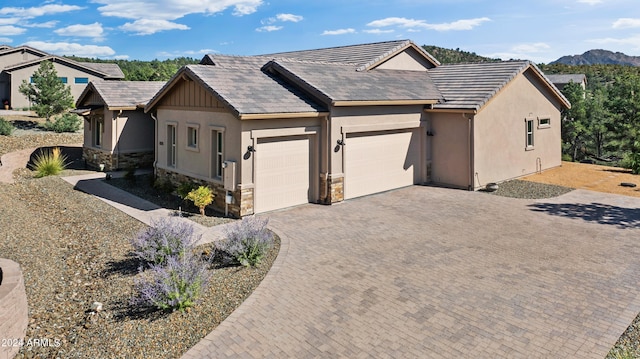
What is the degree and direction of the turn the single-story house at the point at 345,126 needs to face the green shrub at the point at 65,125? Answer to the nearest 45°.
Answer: approximately 90° to its right

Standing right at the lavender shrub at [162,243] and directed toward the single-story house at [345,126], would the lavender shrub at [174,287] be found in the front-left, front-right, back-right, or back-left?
back-right

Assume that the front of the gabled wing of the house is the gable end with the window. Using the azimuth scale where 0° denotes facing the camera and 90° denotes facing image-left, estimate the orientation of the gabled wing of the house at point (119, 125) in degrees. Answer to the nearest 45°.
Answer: approximately 45°

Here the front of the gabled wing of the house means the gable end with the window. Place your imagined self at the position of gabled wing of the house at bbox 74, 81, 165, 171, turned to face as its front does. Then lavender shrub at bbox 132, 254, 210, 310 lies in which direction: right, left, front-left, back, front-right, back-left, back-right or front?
front-left

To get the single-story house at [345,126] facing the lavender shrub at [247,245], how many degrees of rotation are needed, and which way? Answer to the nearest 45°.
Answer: approximately 45° to its left

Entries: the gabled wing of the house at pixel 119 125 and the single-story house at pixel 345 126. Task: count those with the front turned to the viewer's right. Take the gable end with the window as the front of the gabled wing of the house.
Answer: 0

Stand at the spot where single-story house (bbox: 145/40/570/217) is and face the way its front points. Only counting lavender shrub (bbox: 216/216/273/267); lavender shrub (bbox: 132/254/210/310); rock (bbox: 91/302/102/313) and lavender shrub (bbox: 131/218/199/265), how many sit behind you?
0

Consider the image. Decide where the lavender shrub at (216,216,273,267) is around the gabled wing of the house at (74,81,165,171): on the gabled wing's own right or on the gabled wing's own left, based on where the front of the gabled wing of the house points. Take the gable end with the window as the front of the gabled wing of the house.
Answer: on the gabled wing's own left

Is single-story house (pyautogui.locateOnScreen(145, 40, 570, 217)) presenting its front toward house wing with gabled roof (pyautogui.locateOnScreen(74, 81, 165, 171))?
no

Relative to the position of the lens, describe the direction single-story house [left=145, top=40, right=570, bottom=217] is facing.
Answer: facing the viewer and to the left of the viewer

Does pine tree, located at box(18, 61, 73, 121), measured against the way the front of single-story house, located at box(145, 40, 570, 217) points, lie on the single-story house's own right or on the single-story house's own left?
on the single-story house's own right

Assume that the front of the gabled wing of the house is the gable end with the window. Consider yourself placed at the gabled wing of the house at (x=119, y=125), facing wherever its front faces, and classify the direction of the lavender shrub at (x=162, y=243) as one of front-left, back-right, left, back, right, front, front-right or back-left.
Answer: front-left
